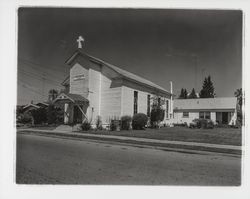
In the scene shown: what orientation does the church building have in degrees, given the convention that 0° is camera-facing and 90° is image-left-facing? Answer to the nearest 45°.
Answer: approximately 45°

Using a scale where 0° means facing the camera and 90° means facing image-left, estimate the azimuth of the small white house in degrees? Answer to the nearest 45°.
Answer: approximately 0°

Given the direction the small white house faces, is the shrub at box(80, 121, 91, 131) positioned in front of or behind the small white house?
in front

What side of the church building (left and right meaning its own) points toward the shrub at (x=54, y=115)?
front

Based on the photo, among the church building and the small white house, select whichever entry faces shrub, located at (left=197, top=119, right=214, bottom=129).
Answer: the small white house

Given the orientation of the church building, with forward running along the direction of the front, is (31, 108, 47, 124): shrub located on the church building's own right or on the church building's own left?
on the church building's own right

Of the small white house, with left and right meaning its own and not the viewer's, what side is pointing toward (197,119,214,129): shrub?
front

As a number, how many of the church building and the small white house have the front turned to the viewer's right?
0
